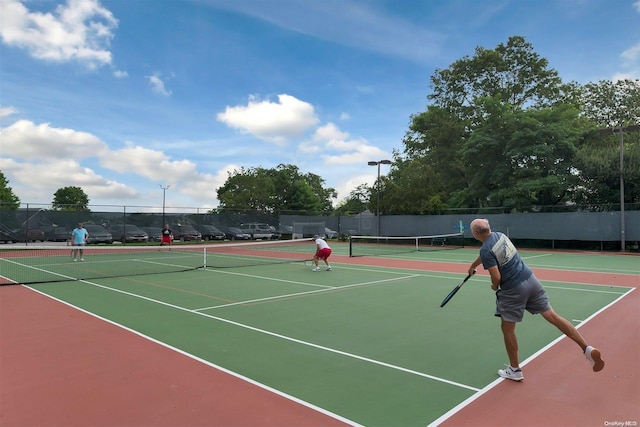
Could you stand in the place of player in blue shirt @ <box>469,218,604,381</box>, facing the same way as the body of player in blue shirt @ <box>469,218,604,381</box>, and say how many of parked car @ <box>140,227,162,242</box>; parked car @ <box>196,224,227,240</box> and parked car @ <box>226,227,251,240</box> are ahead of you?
3

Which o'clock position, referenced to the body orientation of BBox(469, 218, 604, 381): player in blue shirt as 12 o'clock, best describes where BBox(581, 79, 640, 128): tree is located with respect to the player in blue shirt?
The tree is roughly at 2 o'clock from the player in blue shirt.

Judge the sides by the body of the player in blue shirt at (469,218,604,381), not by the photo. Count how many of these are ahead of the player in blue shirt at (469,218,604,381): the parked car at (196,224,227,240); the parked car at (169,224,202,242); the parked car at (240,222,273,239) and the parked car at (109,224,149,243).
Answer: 4

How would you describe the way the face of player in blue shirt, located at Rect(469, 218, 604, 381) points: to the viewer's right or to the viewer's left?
to the viewer's left

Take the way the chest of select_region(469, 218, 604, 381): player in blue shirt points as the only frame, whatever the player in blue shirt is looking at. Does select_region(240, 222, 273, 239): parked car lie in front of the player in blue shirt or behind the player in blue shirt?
in front

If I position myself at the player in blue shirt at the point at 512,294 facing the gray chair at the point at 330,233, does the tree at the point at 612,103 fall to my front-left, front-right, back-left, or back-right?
front-right

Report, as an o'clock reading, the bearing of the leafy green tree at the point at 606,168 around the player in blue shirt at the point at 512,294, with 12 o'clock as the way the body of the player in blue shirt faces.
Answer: The leafy green tree is roughly at 2 o'clock from the player in blue shirt.

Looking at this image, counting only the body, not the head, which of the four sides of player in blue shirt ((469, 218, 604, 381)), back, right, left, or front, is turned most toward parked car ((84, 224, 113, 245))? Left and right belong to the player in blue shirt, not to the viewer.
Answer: front

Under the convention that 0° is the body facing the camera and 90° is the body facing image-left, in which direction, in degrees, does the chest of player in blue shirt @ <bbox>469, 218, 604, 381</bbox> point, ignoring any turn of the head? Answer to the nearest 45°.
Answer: approximately 135°

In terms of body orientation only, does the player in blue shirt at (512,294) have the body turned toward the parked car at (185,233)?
yes

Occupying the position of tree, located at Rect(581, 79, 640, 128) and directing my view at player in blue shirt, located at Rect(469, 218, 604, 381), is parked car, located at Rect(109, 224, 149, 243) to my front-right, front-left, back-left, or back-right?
front-right

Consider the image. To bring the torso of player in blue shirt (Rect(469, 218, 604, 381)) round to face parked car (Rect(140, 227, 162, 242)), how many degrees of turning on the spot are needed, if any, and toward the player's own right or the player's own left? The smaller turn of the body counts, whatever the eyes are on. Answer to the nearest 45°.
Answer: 0° — they already face it

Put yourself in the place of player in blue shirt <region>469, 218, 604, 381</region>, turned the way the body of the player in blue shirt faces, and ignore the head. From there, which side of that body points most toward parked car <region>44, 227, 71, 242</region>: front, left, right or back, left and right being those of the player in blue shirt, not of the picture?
front

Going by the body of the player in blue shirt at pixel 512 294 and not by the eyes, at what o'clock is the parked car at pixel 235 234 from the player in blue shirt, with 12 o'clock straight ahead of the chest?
The parked car is roughly at 12 o'clock from the player in blue shirt.

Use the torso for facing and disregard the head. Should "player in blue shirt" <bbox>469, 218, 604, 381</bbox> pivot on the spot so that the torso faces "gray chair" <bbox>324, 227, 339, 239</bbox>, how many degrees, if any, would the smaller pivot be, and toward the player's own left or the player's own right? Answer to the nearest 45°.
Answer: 0° — they already face it

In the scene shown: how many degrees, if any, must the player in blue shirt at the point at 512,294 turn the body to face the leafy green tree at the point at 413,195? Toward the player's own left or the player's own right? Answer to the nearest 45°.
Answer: approximately 45° to the player's own right

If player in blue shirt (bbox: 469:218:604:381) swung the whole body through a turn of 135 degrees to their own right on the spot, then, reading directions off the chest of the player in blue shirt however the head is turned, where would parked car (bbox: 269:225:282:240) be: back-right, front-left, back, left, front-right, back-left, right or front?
back-left

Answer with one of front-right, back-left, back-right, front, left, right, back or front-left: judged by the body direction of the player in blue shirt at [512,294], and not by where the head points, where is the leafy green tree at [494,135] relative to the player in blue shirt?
front-right

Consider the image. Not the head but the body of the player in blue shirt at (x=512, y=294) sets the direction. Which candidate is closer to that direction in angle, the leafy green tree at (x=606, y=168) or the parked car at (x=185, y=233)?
the parked car
